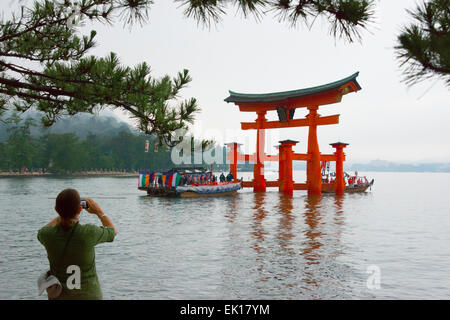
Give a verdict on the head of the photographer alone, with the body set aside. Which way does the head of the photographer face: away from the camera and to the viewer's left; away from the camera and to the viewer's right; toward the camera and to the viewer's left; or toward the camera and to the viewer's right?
away from the camera and to the viewer's right

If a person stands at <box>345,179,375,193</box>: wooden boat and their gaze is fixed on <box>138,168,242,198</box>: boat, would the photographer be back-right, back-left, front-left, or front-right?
front-left

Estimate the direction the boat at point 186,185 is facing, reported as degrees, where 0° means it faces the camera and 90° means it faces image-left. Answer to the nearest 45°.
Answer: approximately 270°

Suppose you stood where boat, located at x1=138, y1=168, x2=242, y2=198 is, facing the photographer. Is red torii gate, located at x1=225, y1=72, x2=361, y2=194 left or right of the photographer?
left

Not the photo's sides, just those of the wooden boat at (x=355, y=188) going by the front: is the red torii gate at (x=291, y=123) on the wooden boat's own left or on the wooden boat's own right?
on the wooden boat's own right

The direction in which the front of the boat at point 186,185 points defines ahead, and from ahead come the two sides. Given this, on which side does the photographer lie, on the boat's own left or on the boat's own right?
on the boat's own right

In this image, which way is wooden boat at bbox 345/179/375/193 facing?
to the viewer's right

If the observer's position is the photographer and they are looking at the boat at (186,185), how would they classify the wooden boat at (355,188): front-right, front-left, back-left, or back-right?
front-right

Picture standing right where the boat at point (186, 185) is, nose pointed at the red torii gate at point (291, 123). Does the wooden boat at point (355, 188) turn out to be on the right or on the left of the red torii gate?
left

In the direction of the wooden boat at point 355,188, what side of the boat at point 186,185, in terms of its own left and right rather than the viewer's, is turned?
front
